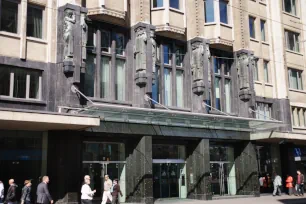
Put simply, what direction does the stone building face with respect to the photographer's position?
facing the viewer and to the right of the viewer

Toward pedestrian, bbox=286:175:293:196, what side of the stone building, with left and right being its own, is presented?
left
